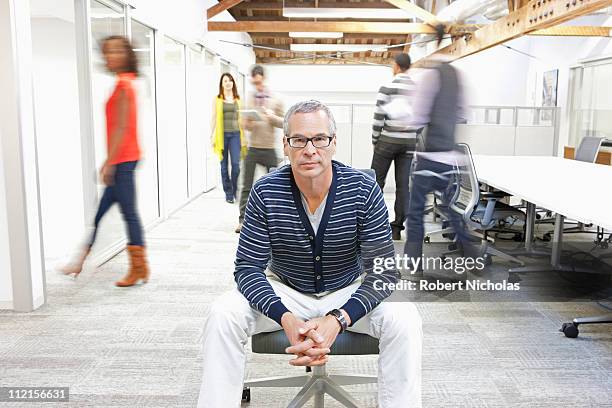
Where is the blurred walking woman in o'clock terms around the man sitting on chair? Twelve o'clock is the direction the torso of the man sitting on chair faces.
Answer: The blurred walking woman is roughly at 5 o'clock from the man sitting on chair.

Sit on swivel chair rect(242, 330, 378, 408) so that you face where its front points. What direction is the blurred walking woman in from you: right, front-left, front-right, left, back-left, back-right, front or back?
back-right

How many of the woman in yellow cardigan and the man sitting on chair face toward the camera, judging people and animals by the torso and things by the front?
2

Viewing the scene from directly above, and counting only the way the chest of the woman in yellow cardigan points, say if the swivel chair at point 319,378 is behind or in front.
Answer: in front

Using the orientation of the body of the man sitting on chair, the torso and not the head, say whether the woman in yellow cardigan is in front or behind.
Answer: behind

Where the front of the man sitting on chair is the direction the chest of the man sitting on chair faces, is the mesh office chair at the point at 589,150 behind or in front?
behind

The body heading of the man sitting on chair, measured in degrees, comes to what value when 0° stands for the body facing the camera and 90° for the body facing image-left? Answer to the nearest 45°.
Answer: approximately 0°

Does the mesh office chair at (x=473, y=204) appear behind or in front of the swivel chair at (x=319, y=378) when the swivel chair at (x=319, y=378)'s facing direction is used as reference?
behind

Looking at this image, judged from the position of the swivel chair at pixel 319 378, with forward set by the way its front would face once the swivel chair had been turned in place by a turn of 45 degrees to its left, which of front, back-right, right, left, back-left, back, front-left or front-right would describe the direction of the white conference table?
left

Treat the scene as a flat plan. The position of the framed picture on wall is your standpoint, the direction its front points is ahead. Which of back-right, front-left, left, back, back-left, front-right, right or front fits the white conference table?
front-left
